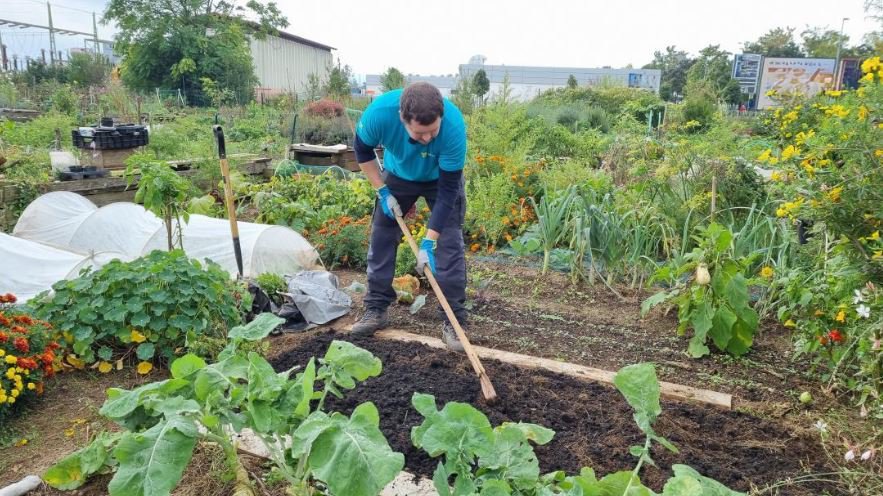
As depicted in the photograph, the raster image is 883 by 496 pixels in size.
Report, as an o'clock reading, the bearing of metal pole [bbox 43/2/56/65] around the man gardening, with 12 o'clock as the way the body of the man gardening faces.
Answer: The metal pole is roughly at 5 o'clock from the man gardening.

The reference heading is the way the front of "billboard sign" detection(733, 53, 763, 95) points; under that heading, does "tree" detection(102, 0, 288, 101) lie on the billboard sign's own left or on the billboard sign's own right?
on the billboard sign's own right

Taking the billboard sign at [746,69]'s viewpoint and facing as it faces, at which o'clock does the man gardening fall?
The man gardening is roughly at 12 o'clock from the billboard sign.

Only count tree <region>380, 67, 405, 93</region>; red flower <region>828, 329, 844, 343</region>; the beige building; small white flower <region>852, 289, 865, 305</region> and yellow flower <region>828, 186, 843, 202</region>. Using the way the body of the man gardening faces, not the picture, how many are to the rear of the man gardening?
2

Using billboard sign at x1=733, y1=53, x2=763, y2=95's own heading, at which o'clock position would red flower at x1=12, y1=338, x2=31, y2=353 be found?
The red flower is roughly at 12 o'clock from the billboard sign.

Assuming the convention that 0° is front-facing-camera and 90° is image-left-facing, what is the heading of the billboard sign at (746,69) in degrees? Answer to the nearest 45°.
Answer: approximately 0°

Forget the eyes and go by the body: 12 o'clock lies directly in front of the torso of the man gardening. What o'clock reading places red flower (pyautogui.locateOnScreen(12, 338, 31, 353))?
The red flower is roughly at 2 o'clock from the man gardening.

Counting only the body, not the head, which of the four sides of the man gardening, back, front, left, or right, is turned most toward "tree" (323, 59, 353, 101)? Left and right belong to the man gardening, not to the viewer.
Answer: back

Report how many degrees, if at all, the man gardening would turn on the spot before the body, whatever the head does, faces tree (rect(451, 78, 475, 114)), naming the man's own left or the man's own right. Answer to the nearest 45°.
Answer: approximately 180°

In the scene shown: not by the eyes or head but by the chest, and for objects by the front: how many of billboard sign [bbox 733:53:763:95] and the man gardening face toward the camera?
2

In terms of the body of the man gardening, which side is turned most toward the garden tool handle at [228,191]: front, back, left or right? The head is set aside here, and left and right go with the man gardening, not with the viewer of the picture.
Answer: right

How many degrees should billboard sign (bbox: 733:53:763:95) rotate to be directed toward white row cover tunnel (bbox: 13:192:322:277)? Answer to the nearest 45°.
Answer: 0° — it already faces it
